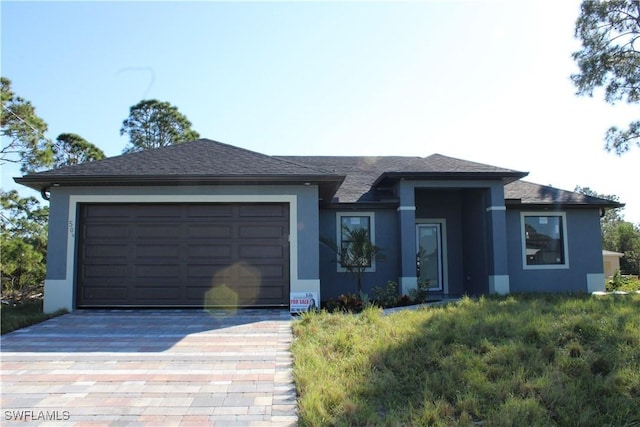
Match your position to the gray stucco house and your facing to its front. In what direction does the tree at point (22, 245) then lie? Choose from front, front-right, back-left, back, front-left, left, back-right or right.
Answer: back-right

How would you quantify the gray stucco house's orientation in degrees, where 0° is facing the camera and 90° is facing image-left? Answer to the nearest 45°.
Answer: approximately 0°

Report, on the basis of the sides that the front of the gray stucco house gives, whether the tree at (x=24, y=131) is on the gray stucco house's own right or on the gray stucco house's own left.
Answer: on the gray stucco house's own right

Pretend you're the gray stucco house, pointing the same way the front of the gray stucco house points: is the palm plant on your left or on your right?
on your left

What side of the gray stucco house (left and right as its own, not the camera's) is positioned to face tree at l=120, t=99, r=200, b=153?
back

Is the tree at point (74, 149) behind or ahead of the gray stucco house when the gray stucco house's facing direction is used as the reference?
behind
